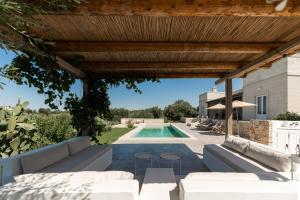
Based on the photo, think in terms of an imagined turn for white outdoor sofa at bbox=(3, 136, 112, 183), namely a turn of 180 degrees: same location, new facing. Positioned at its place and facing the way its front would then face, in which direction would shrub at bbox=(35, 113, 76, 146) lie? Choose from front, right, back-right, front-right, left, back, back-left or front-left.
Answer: front-right

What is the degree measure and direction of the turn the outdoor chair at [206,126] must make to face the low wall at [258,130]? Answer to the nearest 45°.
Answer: approximately 90° to its left

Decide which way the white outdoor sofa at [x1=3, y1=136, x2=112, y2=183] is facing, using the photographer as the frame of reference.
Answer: facing the viewer and to the right of the viewer

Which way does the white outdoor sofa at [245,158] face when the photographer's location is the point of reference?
facing the viewer and to the left of the viewer

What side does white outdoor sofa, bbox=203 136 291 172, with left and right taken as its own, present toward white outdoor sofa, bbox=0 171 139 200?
front

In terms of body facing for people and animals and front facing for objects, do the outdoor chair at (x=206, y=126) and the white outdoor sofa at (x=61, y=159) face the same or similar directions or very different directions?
very different directions

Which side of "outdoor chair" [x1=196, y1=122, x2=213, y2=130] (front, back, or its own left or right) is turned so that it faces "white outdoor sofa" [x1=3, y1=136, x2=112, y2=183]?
left

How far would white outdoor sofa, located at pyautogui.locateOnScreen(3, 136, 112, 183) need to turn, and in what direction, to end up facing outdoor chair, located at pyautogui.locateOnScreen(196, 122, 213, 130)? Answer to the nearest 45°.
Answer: approximately 90° to its left

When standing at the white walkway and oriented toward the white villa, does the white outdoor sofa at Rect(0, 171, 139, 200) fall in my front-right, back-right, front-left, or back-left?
back-left

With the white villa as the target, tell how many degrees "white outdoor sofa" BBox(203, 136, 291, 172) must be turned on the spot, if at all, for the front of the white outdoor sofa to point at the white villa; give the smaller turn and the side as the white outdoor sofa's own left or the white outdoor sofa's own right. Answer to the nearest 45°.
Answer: approximately 135° to the white outdoor sofa's own right

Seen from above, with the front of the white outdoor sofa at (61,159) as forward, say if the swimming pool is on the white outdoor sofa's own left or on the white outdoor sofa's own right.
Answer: on the white outdoor sofa's own left

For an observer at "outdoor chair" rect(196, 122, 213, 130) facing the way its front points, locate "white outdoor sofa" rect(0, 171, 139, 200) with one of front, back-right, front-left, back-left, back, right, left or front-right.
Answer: left

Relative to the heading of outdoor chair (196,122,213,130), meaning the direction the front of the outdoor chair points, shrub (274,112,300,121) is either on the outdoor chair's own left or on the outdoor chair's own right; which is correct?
on the outdoor chair's own left
